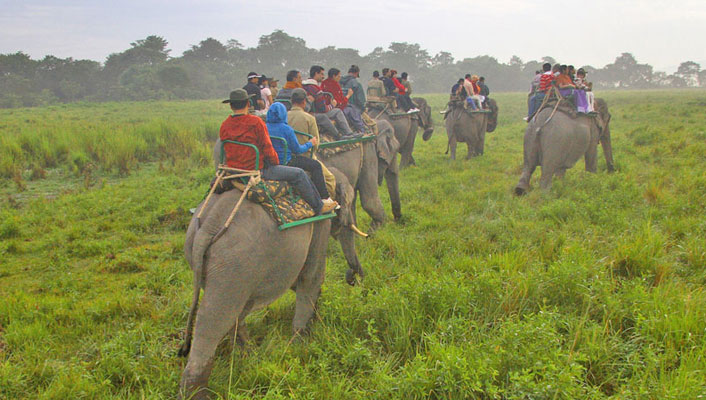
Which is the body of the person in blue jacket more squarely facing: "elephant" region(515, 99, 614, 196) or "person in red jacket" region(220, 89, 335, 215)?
the elephant

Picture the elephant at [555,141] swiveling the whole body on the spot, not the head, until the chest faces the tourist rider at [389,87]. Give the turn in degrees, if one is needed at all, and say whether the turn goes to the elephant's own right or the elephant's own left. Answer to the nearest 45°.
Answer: approximately 90° to the elephant's own left

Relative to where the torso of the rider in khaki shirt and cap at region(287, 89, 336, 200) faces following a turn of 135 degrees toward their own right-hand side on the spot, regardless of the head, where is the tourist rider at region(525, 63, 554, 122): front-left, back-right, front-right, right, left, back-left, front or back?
back-left

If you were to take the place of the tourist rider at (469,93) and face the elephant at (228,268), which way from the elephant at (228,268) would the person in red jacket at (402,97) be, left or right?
right

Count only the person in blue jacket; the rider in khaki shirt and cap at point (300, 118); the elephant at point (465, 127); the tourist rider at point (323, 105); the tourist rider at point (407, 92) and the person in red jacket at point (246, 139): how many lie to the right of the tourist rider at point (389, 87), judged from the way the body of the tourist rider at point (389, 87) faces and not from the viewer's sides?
4

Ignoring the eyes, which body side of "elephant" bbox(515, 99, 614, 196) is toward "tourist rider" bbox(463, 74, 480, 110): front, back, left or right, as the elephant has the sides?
left

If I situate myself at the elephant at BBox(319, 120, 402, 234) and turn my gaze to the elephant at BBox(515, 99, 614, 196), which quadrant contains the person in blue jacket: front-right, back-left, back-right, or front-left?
back-right

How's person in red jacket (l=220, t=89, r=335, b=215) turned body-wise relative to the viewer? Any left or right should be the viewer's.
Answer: facing away from the viewer and to the right of the viewer

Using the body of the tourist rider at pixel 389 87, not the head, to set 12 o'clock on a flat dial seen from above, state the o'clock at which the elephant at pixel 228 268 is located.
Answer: The elephant is roughly at 3 o'clock from the tourist rider.

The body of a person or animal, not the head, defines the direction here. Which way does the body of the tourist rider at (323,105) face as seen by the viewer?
to the viewer's right

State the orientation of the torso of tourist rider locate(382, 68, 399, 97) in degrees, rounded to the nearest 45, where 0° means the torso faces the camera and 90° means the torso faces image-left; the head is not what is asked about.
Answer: approximately 270°

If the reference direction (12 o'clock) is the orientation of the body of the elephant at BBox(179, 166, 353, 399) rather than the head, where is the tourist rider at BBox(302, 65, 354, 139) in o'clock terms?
The tourist rider is roughly at 11 o'clock from the elephant.

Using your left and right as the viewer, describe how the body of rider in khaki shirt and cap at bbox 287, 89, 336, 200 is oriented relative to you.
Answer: facing away from the viewer and to the right of the viewer
